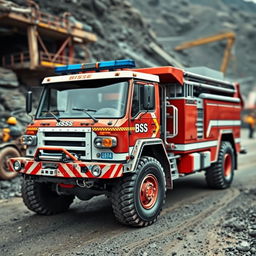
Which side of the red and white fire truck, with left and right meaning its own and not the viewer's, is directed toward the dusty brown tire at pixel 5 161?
right

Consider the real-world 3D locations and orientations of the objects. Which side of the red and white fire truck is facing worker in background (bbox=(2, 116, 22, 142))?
right

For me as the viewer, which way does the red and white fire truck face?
facing the viewer and to the left of the viewer
